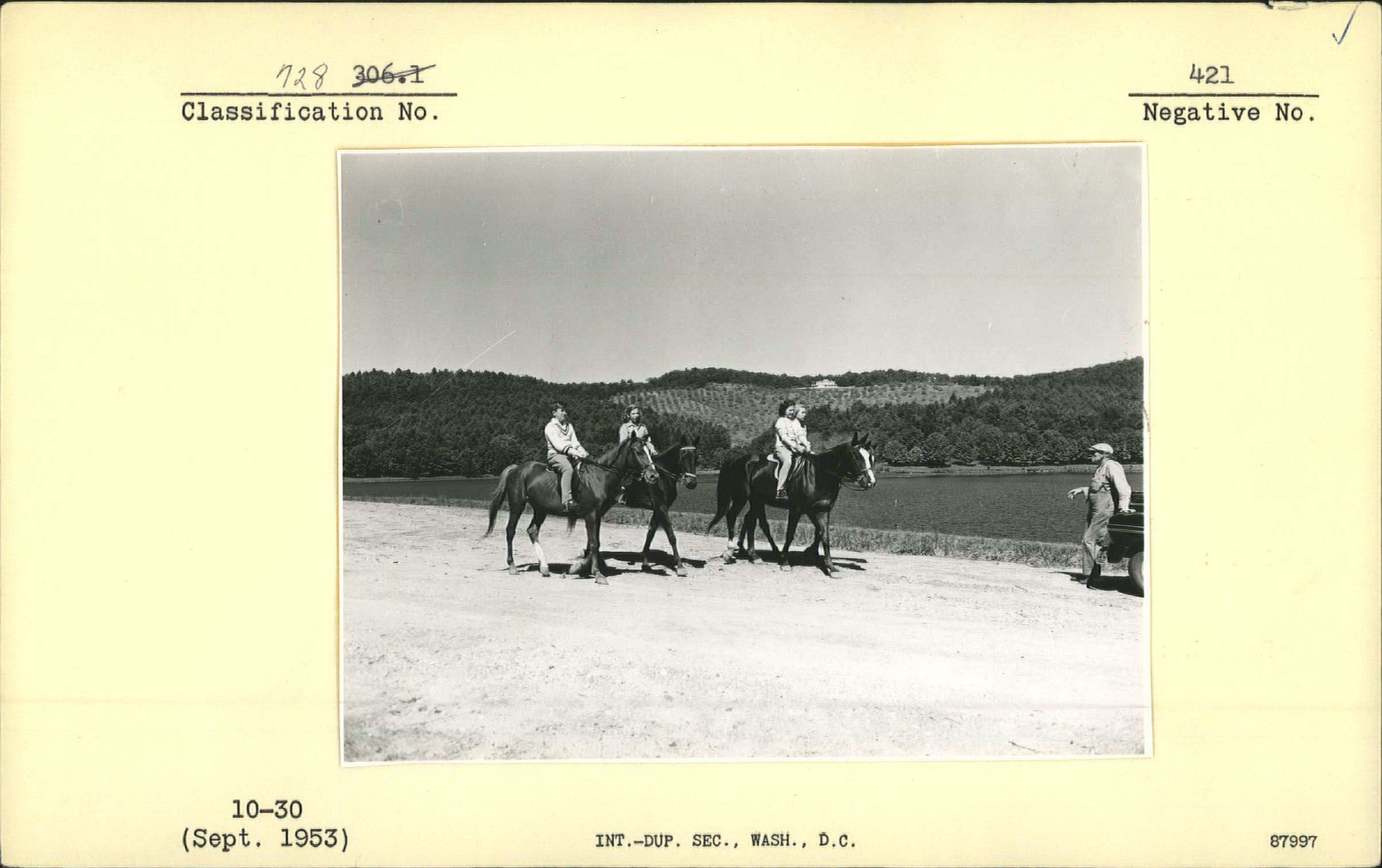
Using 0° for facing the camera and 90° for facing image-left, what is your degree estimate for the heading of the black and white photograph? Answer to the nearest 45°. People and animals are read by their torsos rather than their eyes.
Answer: approximately 0°
